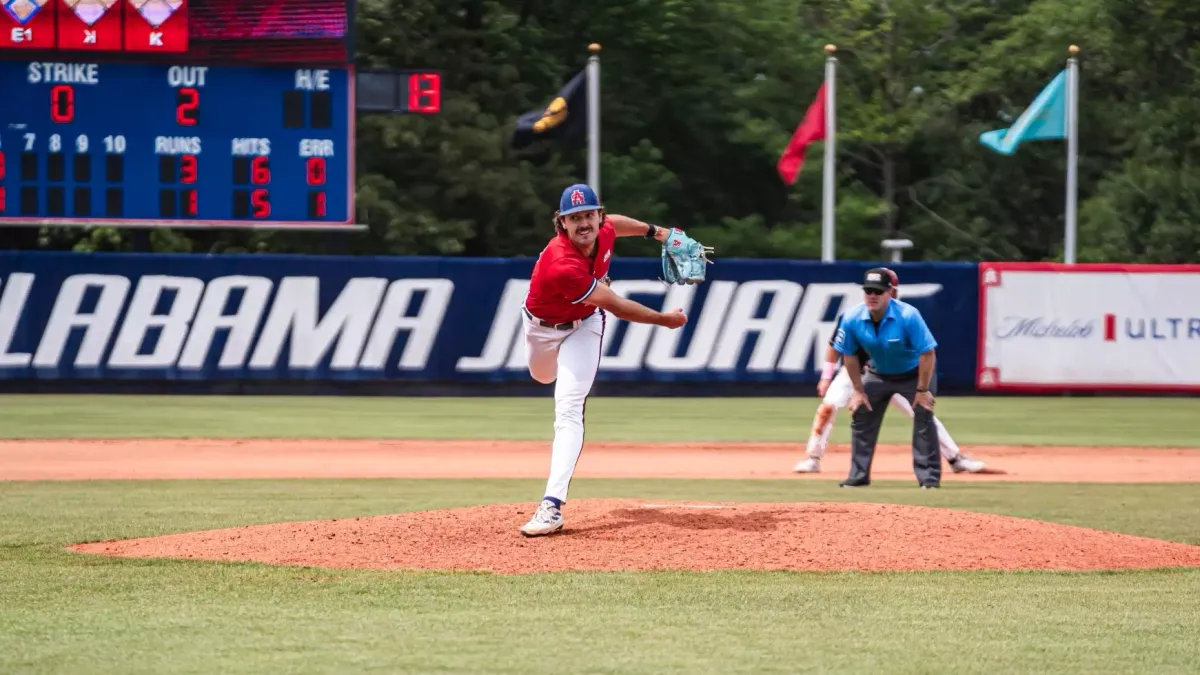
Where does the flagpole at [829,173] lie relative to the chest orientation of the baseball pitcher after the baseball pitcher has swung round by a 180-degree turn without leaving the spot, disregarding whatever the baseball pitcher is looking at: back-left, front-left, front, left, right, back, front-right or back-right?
front-right

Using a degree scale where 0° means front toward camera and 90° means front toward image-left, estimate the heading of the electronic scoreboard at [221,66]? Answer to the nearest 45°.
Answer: approximately 0°

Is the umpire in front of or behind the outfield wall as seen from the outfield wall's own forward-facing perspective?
in front

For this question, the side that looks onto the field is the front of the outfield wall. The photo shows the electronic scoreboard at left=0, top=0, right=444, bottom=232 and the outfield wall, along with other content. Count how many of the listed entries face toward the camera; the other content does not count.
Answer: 2

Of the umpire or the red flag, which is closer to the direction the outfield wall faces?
the umpire

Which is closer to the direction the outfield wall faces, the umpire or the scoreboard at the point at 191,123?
the umpire

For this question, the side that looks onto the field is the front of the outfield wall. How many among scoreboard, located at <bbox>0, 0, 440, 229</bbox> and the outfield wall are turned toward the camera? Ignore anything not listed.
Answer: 2

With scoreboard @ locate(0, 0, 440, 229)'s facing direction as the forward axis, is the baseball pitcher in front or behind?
in front

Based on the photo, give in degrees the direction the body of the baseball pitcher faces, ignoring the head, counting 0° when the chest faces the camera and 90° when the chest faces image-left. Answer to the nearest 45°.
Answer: approximately 315°

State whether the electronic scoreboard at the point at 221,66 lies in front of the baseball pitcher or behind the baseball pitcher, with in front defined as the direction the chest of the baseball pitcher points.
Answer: behind
